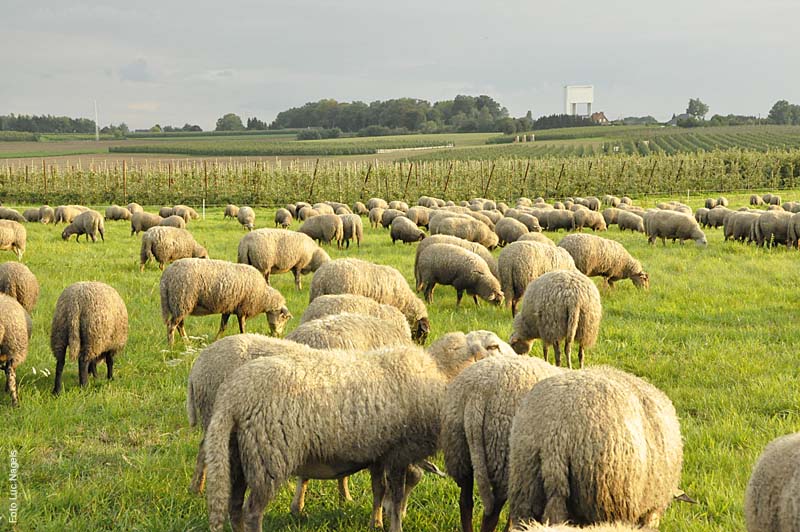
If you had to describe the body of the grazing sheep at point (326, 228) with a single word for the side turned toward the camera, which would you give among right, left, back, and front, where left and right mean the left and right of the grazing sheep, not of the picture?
left

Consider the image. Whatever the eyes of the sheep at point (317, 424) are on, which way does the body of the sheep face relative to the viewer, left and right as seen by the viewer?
facing to the right of the viewer

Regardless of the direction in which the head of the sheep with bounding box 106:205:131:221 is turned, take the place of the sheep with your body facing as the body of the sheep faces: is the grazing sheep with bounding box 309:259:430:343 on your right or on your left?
on your right

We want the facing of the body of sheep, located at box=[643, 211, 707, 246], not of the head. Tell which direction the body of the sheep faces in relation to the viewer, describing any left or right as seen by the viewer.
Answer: facing to the right of the viewer

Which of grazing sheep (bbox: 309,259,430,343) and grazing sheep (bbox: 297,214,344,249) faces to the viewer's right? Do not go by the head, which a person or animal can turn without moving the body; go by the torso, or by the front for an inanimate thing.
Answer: grazing sheep (bbox: 309,259,430,343)

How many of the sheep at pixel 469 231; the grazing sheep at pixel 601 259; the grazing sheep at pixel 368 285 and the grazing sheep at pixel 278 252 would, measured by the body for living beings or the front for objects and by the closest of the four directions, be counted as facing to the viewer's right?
4

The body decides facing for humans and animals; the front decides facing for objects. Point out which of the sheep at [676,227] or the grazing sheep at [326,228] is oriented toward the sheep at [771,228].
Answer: the sheep at [676,227]

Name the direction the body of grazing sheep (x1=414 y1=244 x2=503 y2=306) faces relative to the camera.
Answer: to the viewer's right

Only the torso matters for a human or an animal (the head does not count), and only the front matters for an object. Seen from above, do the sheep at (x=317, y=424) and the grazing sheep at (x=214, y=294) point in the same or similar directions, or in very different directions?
same or similar directions

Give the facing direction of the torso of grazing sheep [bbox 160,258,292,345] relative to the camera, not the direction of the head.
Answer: to the viewer's right

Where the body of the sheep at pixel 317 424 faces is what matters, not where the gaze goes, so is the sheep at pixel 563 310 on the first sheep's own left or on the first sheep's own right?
on the first sheep's own left

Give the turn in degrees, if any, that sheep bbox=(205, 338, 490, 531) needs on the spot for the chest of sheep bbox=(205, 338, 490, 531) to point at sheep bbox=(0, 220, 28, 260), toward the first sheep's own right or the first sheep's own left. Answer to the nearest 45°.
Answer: approximately 135° to the first sheep's own left

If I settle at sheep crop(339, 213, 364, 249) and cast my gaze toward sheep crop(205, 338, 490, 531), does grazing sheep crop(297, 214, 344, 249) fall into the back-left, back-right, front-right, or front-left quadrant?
front-right

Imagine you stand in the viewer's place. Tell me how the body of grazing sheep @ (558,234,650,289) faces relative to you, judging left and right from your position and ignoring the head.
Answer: facing to the right of the viewer

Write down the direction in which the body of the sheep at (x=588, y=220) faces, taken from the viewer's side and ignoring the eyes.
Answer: to the viewer's right
